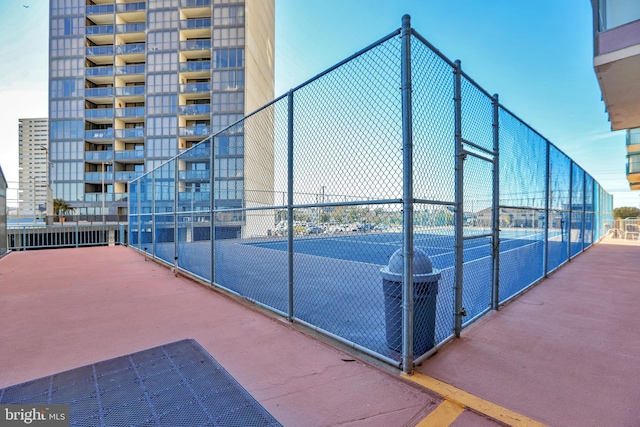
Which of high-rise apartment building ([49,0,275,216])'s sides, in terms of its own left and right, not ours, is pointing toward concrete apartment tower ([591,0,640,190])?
front

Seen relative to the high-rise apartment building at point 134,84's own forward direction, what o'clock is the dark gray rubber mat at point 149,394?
The dark gray rubber mat is roughly at 12 o'clock from the high-rise apartment building.

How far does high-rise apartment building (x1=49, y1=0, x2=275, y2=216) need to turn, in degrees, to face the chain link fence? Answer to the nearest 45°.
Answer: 0° — it already faces it

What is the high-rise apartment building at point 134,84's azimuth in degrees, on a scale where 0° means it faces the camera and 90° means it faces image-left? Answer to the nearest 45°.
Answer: approximately 0°

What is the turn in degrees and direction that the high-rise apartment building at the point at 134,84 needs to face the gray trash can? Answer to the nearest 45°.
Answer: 0° — it already faces it
